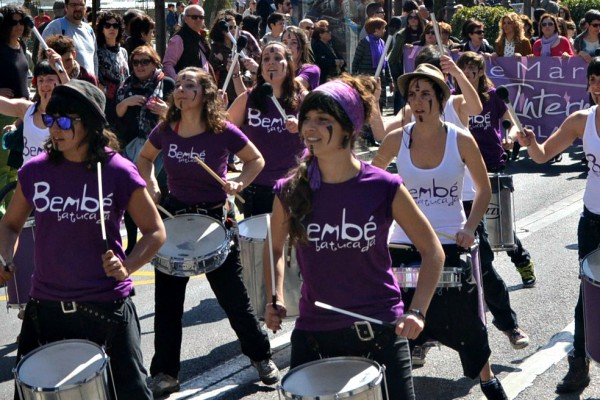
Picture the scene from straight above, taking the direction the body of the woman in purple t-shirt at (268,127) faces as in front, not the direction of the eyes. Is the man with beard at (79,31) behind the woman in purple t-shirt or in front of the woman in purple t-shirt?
behind

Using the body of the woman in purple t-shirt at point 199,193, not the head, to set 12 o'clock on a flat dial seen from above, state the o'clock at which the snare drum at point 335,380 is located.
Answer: The snare drum is roughly at 10 o'clock from the woman in purple t-shirt.

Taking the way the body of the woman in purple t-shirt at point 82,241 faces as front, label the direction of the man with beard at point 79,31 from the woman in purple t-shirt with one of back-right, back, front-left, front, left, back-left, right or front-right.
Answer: back-right

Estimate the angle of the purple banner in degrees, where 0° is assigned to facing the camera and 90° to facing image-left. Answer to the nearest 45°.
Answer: approximately 0°

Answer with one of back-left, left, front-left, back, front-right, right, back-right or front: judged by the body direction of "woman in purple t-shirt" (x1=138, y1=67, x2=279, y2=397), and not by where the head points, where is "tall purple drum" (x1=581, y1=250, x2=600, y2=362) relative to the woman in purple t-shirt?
left

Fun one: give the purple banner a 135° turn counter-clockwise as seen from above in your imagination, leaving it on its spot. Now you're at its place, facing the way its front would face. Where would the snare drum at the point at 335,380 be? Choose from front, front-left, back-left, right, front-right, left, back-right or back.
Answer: back-right

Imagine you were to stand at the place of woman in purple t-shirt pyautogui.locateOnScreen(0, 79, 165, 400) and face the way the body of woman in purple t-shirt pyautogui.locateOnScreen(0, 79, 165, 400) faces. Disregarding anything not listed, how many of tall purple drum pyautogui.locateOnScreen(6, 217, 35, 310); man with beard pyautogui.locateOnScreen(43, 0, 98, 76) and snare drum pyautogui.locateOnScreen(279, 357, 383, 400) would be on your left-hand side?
1

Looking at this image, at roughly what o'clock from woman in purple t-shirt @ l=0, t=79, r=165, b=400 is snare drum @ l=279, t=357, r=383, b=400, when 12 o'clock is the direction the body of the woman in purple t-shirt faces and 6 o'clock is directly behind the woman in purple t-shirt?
The snare drum is roughly at 9 o'clock from the woman in purple t-shirt.

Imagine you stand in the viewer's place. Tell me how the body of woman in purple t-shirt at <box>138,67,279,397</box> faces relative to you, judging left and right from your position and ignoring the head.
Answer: facing the viewer and to the left of the viewer

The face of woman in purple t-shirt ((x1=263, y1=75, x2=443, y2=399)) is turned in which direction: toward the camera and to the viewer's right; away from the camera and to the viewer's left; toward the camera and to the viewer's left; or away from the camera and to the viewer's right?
toward the camera and to the viewer's left

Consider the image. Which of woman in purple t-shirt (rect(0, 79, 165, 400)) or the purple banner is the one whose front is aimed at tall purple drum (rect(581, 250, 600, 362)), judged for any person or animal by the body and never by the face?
the purple banner

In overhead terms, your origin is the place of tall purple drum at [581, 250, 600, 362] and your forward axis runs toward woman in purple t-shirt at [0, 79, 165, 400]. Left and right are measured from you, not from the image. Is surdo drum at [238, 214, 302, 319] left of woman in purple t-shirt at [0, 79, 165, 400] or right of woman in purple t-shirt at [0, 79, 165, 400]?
right

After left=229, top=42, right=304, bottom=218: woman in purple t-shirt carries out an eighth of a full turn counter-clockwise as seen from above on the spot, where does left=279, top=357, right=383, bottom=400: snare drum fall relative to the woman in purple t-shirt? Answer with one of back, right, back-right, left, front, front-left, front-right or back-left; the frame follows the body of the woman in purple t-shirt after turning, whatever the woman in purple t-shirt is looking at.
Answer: front-right
